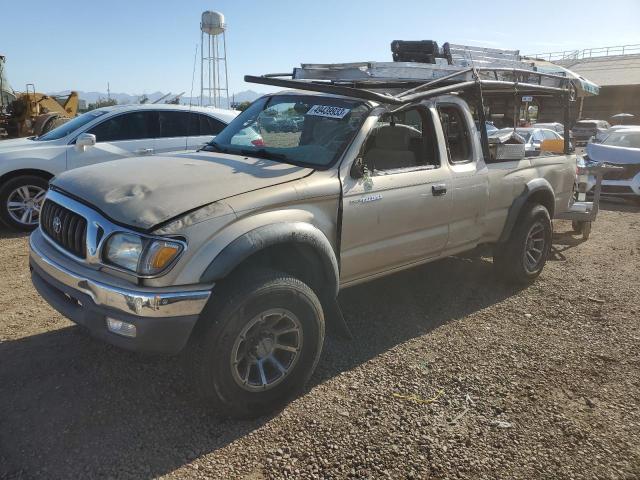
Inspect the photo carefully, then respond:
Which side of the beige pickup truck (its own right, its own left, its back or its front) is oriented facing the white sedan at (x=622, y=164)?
back

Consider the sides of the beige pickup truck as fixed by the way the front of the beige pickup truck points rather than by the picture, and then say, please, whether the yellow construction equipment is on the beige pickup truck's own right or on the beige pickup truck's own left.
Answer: on the beige pickup truck's own right

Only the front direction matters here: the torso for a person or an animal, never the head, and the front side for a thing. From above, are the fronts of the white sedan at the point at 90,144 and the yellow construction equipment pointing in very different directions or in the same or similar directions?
very different directions

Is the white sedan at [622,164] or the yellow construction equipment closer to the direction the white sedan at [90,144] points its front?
the yellow construction equipment

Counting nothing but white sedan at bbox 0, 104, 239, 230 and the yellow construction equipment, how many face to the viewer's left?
1

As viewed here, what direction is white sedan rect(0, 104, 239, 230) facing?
to the viewer's left

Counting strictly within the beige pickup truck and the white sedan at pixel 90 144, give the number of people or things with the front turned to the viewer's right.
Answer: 0

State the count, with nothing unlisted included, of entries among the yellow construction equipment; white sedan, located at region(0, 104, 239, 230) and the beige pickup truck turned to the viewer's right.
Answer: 1

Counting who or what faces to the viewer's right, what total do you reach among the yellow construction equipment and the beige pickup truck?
1

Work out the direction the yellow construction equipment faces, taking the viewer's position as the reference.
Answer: facing to the right of the viewer
